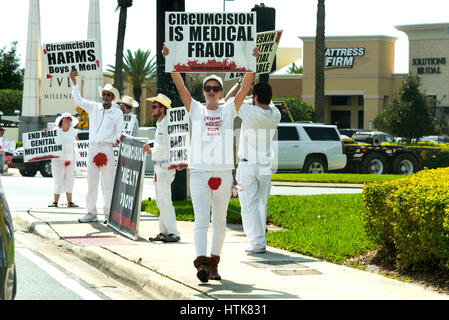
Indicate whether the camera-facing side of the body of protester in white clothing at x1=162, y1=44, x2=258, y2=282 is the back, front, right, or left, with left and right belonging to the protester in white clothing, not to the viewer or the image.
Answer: front

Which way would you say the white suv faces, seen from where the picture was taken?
facing to the left of the viewer

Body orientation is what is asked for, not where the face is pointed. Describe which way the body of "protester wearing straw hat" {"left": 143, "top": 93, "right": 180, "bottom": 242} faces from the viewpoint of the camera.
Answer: to the viewer's left

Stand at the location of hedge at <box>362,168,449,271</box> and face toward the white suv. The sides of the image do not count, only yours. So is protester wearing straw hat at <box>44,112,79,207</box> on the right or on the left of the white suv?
left

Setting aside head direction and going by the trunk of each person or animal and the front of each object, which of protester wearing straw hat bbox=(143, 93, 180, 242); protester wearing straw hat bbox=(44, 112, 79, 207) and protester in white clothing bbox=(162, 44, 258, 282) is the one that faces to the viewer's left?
protester wearing straw hat bbox=(143, 93, 180, 242)

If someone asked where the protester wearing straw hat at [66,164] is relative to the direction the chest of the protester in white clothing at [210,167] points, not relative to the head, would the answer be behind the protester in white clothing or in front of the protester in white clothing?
behind

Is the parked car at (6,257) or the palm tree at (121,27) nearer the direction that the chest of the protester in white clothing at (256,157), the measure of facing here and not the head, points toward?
the palm tree

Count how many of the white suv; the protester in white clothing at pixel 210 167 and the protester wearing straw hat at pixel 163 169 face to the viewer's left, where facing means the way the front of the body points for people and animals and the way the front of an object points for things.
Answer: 2

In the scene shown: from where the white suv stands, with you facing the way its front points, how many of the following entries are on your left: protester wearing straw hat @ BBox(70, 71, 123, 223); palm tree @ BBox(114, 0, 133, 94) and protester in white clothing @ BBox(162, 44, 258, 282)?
2

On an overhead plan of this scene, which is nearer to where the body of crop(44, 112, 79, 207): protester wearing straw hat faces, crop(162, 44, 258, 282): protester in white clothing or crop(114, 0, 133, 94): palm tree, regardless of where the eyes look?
the protester in white clothing

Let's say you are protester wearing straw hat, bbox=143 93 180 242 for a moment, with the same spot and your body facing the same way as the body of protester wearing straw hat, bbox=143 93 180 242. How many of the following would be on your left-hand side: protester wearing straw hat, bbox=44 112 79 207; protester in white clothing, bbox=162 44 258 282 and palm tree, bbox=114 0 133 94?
1

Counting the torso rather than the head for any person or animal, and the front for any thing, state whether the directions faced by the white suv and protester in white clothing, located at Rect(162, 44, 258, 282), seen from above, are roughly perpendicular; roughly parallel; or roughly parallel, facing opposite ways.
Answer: roughly perpendicular
